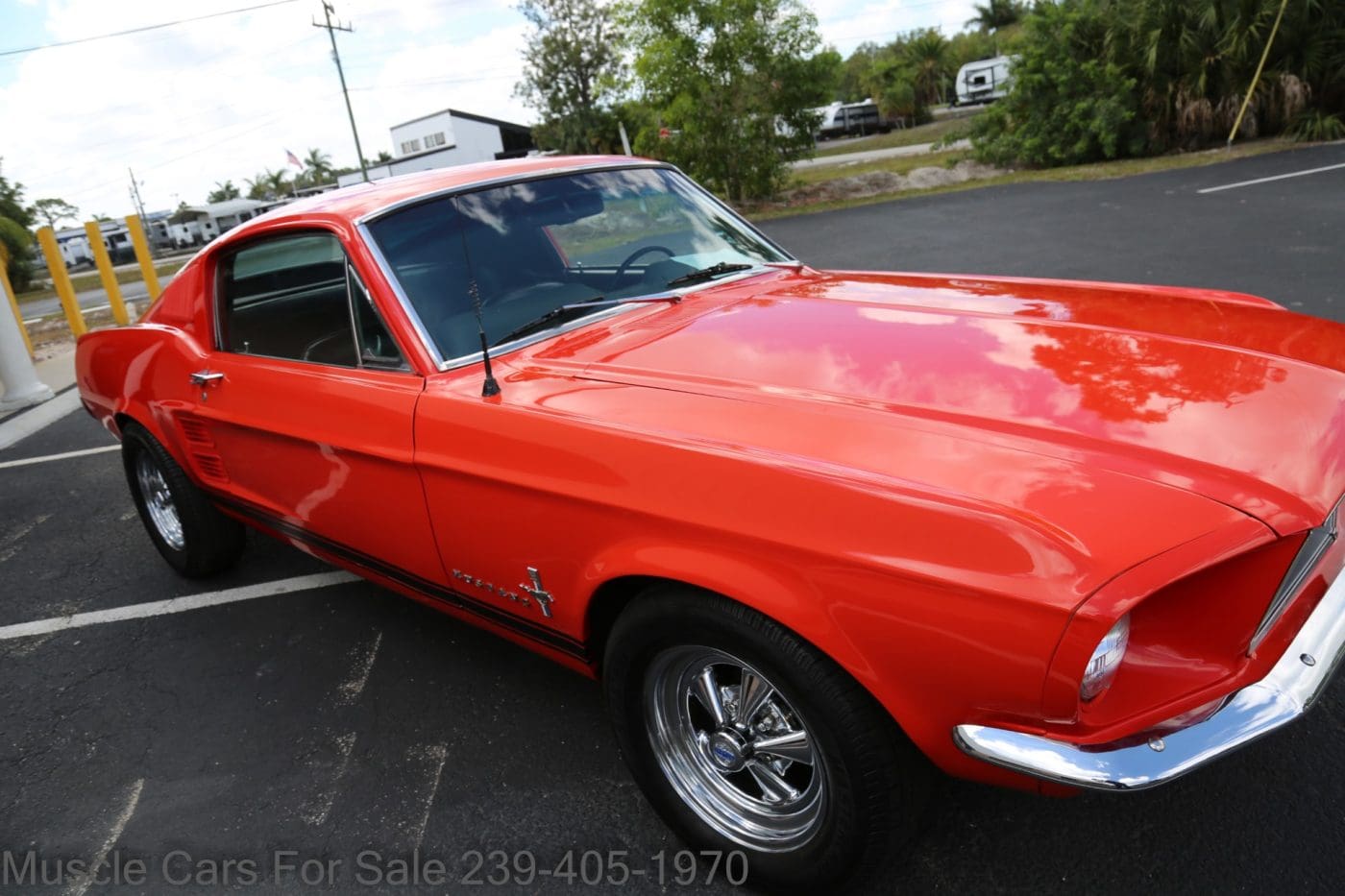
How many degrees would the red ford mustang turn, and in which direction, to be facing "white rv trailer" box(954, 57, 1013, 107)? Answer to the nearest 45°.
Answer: approximately 135° to its left

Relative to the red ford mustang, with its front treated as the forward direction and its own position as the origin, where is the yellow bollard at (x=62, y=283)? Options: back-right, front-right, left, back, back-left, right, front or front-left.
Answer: back

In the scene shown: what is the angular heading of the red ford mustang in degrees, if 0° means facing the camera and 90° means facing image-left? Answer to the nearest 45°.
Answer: approximately 315°

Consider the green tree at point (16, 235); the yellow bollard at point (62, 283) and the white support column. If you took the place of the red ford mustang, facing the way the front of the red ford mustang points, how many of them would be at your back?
3

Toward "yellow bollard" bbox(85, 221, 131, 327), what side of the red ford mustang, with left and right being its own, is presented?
back

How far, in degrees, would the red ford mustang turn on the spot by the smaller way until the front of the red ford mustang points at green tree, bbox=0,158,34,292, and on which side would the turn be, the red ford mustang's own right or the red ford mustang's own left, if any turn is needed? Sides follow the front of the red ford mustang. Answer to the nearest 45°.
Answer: approximately 180°

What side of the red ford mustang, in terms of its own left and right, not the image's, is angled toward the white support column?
back

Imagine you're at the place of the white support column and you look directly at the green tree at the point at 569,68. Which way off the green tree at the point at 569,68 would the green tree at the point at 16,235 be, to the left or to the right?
left
